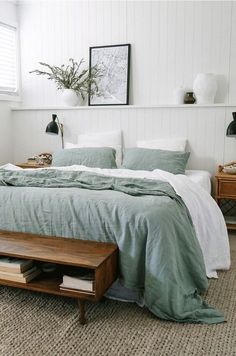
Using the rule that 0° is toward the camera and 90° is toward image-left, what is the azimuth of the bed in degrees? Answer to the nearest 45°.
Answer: approximately 0°

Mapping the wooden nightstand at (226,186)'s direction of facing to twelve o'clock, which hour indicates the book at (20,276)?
The book is roughly at 1 o'clock from the wooden nightstand.

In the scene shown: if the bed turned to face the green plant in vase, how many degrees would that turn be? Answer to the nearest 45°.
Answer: approximately 180°

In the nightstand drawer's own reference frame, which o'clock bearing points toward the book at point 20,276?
The book is roughly at 1 o'clock from the nightstand drawer.

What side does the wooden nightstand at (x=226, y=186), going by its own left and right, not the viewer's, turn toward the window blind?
right

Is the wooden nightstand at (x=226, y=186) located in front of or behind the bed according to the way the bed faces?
behind

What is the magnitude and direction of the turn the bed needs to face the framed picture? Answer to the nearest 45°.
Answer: approximately 180°

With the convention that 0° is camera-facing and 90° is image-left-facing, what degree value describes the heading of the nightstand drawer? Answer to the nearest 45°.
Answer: approximately 0°
